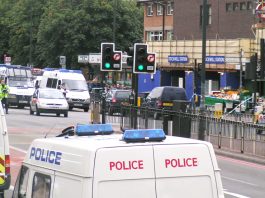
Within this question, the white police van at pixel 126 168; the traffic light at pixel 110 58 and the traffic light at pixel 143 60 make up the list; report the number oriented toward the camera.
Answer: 2

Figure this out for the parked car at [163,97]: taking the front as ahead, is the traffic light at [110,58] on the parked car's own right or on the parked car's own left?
on the parked car's own left

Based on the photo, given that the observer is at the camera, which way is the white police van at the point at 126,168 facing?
facing away from the viewer and to the left of the viewer

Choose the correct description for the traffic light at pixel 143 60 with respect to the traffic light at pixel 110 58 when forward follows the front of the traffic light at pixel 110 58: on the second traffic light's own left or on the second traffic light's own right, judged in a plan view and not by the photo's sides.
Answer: on the second traffic light's own left

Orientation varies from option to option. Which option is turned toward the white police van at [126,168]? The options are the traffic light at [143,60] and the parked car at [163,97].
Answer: the traffic light

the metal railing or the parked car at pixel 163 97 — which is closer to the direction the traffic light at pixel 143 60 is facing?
the metal railing

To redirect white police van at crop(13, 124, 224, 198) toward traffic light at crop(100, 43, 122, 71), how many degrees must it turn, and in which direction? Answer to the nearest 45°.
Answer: approximately 45° to its right

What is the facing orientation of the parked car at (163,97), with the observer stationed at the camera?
facing away from the viewer and to the left of the viewer

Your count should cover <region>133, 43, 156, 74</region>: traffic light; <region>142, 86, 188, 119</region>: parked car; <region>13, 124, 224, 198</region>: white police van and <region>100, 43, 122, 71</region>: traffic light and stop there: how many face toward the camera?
2
